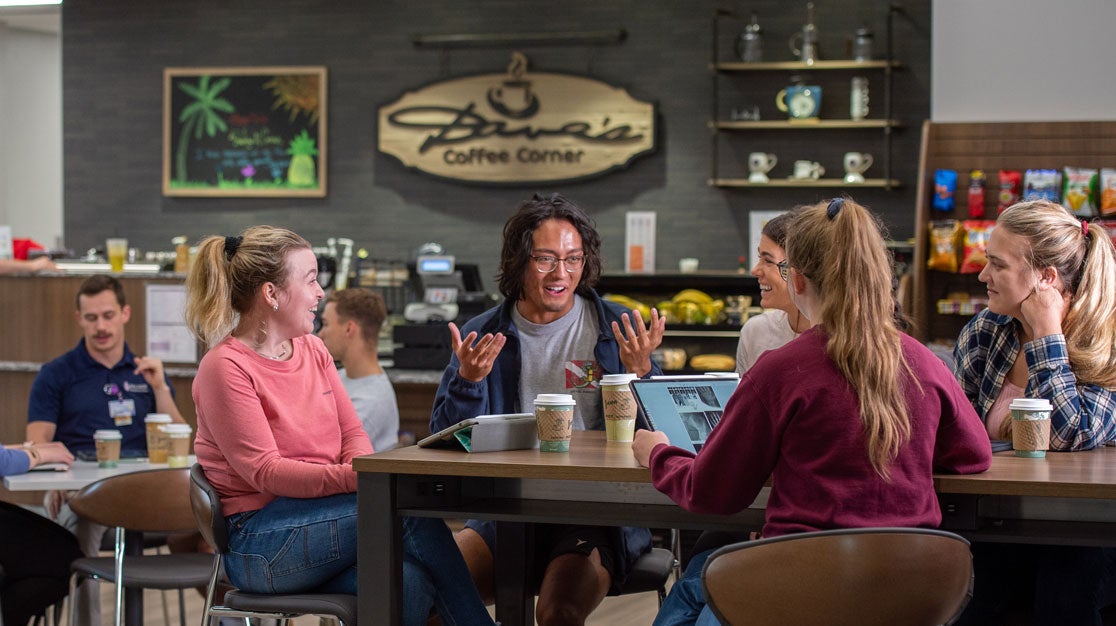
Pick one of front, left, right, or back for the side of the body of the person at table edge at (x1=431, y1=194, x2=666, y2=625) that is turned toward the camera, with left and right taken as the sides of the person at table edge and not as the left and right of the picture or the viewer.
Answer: front

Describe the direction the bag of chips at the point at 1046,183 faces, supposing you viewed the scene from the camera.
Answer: facing the viewer

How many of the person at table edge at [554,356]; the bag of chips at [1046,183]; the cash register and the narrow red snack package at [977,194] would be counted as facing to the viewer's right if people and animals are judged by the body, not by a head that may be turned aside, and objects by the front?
0

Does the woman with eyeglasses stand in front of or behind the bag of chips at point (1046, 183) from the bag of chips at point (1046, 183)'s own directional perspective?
in front

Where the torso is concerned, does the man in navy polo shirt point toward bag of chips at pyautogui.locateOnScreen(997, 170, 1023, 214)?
no

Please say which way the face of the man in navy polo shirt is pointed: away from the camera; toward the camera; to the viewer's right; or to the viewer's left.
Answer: toward the camera

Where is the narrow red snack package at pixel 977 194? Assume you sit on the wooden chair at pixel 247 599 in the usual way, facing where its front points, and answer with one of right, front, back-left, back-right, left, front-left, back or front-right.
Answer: front-left

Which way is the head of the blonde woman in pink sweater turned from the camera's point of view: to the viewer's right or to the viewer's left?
to the viewer's right

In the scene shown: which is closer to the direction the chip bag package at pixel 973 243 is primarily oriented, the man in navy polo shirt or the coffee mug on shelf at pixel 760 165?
the man in navy polo shirt

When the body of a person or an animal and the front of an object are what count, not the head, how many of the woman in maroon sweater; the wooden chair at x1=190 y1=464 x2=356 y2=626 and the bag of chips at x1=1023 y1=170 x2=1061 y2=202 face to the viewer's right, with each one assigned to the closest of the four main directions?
1

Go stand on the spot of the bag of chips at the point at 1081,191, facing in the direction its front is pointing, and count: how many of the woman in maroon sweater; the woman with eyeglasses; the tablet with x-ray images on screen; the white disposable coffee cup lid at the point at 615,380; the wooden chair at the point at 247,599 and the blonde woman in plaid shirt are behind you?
0

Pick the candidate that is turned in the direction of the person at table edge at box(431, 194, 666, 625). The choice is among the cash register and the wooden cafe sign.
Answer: the wooden cafe sign

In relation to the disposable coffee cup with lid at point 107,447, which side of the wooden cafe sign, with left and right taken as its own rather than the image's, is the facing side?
front

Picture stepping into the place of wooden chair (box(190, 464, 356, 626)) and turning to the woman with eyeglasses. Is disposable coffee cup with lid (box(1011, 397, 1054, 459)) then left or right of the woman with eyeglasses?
right
